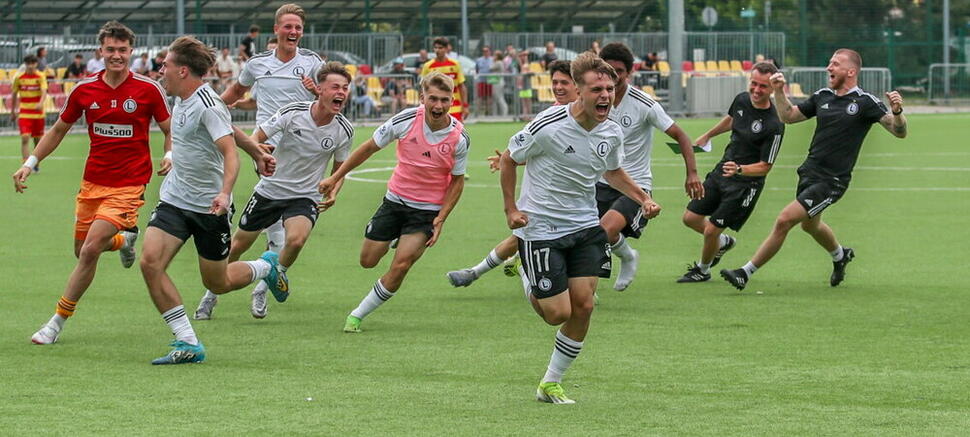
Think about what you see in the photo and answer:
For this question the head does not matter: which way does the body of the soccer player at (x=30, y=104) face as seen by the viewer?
toward the camera

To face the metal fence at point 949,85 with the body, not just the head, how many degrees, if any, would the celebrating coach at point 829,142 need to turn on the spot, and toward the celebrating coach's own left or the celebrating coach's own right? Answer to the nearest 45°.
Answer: approximately 135° to the celebrating coach's own right

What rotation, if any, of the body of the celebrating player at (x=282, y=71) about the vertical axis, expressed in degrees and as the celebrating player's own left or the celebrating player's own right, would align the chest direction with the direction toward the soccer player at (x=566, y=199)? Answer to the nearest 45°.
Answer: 0° — they already face them

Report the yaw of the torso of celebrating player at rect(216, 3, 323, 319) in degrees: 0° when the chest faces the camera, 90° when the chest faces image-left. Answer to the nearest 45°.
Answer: approximately 0°

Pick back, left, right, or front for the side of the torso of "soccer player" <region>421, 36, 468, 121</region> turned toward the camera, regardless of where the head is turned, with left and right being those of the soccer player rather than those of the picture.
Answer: front

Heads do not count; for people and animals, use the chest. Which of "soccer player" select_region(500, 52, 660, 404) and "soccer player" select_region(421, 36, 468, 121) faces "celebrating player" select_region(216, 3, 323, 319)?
"soccer player" select_region(421, 36, 468, 121)

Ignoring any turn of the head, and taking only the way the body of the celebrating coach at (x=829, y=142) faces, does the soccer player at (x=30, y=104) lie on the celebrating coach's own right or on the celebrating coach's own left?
on the celebrating coach's own right

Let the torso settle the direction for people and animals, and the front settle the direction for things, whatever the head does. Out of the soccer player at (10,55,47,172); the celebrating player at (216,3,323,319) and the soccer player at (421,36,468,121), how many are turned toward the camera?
3

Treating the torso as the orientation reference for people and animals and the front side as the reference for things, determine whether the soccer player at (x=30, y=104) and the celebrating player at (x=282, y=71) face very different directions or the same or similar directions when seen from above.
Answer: same or similar directions

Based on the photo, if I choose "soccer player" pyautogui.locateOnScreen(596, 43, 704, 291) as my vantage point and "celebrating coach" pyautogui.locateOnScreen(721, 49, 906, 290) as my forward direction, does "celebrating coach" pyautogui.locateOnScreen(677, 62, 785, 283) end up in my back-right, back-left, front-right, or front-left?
front-left

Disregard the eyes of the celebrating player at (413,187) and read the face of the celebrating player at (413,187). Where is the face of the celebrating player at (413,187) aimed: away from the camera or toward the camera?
toward the camera

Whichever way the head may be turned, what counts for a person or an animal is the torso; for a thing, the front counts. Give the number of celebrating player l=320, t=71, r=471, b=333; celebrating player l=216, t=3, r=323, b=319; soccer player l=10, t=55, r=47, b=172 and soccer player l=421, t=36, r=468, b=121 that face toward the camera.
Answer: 4

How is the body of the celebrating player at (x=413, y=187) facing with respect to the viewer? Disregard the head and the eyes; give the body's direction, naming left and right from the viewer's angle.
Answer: facing the viewer

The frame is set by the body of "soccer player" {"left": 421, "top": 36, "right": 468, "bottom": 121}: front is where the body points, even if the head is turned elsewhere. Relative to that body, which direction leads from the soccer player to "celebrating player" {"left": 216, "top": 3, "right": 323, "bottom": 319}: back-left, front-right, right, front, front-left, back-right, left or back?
front

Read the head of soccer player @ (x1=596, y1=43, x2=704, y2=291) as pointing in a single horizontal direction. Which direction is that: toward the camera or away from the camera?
toward the camera

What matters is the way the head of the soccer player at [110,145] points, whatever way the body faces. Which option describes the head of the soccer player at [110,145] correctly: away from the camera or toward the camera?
toward the camera

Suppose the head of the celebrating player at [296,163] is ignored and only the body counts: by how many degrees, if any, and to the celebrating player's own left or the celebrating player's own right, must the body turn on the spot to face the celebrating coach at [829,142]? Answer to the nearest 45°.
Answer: approximately 45° to the celebrating player's own left

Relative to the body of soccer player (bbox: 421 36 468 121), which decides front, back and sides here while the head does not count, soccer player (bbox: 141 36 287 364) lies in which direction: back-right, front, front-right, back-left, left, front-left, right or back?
front

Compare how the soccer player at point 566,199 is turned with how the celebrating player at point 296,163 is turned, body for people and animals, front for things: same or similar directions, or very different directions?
same or similar directions

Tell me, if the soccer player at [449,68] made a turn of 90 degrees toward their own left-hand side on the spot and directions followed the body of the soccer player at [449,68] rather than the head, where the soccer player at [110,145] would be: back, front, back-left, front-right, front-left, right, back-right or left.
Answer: right
